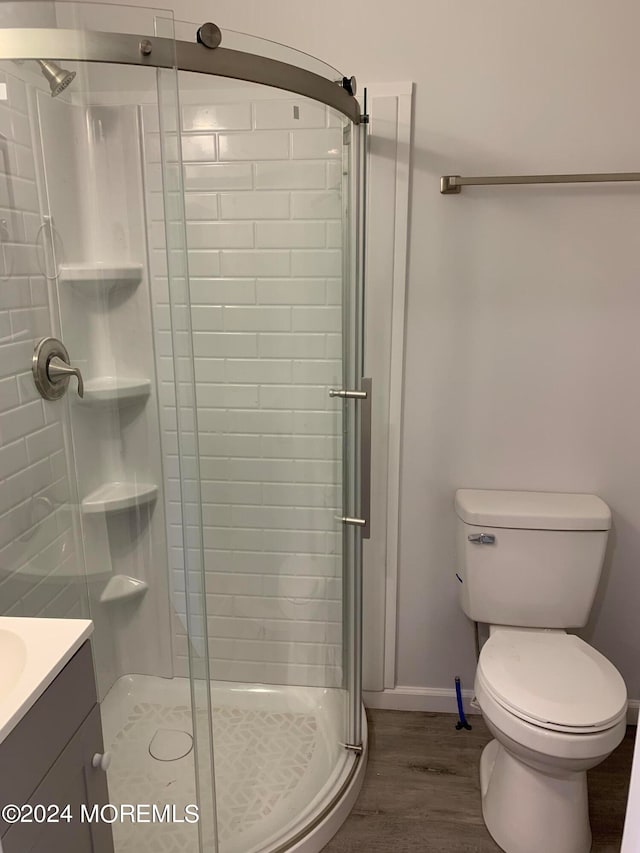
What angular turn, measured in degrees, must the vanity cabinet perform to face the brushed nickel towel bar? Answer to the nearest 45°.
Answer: approximately 45° to its left

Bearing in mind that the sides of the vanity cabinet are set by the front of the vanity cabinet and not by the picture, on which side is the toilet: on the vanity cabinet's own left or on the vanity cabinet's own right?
on the vanity cabinet's own left

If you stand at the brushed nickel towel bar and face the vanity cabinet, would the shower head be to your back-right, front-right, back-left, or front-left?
front-right

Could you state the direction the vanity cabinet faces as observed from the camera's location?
facing the viewer and to the right of the viewer
